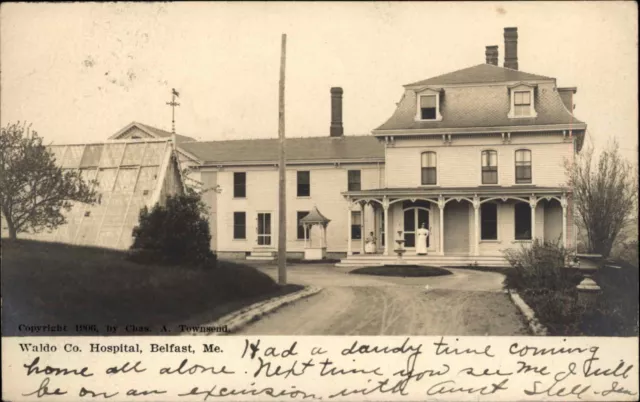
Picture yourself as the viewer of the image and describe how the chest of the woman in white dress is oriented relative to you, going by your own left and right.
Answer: facing the viewer

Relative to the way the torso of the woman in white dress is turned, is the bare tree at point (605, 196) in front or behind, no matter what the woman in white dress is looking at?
in front

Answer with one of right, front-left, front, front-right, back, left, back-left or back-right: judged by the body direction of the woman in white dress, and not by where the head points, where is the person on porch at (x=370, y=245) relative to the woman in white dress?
back-right
